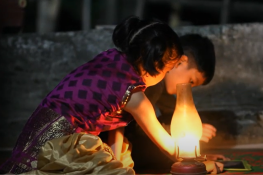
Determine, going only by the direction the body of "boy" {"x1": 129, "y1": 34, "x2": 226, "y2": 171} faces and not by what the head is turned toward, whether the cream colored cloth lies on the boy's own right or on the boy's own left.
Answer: on the boy's own right

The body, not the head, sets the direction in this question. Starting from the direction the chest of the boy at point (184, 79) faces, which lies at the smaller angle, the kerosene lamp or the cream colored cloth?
the kerosene lamp

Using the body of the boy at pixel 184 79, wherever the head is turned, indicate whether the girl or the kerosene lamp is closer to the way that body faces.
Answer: the kerosene lamp

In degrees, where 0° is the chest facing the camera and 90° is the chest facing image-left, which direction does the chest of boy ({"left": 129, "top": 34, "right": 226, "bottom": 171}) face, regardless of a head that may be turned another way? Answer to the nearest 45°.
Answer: approximately 315°

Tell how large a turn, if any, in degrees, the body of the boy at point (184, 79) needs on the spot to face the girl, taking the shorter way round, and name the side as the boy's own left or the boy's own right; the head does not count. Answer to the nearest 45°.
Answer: approximately 90° to the boy's own right

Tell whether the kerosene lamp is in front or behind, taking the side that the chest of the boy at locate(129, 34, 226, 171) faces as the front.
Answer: in front

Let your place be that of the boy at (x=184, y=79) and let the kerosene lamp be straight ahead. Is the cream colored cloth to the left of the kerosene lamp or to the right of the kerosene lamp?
right
